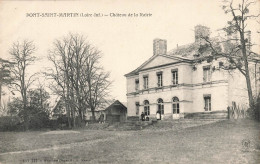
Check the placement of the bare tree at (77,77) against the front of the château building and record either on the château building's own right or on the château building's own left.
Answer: on the château building's own right

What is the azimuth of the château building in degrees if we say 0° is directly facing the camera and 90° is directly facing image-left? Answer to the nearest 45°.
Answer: approximately 45°

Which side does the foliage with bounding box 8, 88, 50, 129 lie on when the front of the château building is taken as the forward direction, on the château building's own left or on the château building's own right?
on the château building's own right

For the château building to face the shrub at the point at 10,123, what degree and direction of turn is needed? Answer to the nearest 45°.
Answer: approximately 45° to its right
